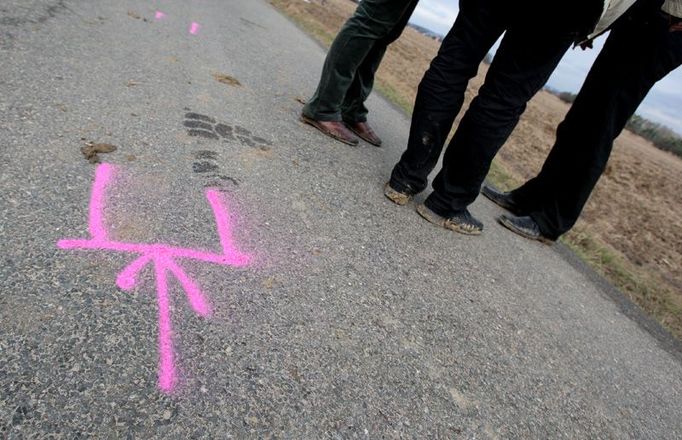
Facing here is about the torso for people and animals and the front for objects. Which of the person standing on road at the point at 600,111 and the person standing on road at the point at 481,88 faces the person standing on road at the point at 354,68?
the person standing on road at the point at 600,111

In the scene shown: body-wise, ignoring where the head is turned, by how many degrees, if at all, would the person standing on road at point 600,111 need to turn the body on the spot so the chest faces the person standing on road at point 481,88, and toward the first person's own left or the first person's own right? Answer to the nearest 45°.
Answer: approximately 45° to the first person's own left

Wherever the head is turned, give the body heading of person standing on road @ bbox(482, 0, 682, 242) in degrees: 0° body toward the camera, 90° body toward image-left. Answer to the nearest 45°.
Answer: approximately 90°
